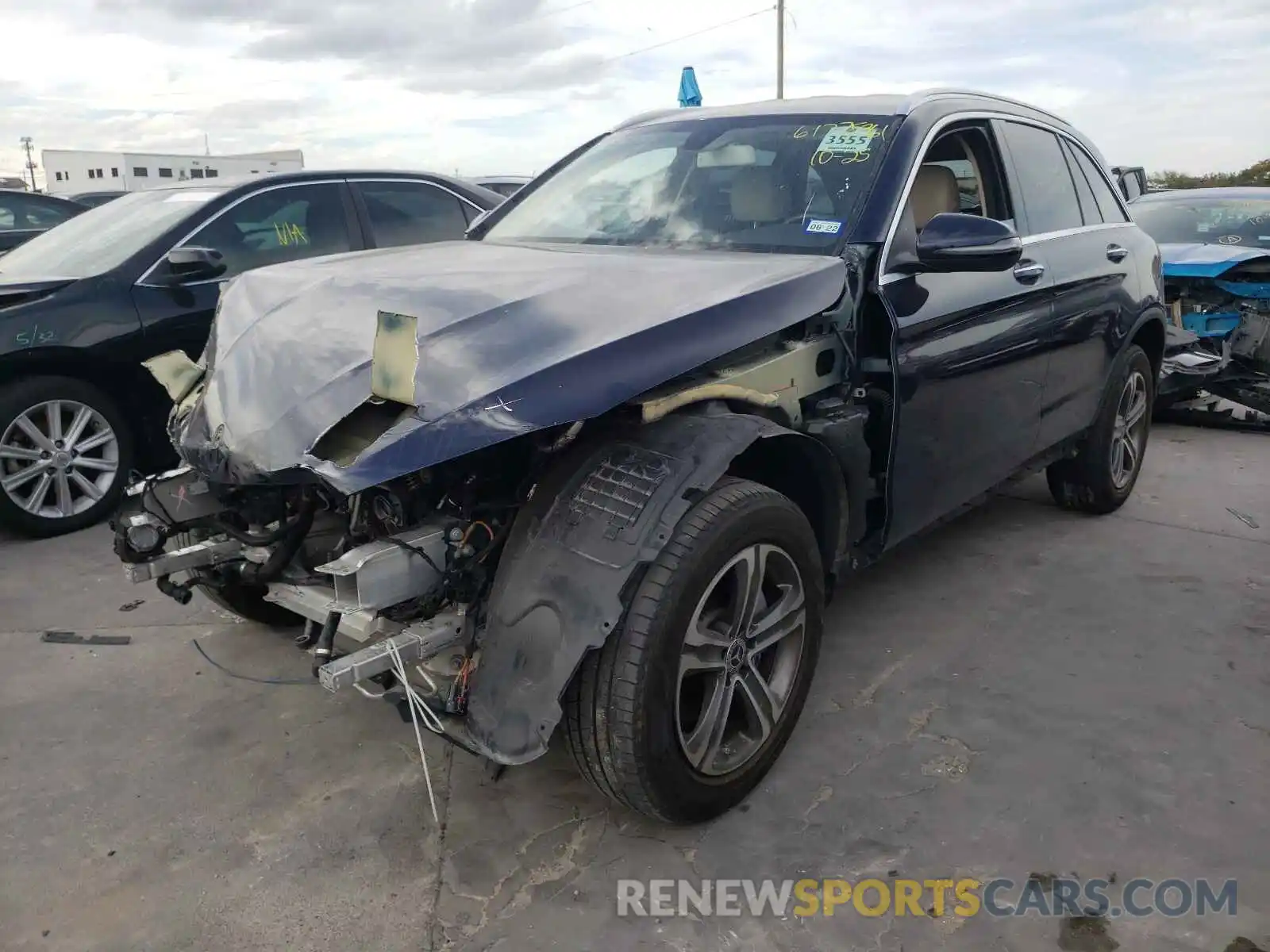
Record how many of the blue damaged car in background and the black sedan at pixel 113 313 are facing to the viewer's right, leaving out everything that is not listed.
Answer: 0

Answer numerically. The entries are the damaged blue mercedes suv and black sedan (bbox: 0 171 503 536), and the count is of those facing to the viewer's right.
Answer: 0

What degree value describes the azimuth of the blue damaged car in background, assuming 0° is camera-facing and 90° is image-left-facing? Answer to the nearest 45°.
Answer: approximately 0°

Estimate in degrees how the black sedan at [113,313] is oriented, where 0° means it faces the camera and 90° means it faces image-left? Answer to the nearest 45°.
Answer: approximately 45°

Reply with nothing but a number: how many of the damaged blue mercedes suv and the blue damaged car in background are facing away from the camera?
0

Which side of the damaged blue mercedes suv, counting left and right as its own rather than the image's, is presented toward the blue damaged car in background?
back

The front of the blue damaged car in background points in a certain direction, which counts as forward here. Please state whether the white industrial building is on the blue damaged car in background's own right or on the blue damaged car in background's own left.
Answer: on the blue damaged car in background's own right

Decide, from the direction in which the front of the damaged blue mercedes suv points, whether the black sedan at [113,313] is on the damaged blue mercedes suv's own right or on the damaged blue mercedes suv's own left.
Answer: on the damaged blue mercedes suv's own right

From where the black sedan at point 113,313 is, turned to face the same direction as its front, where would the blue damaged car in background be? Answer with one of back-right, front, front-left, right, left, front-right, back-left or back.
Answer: back-left
